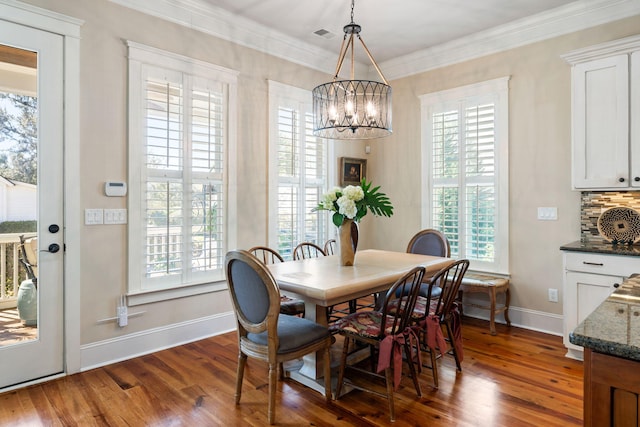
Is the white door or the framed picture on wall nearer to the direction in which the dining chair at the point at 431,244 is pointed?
the white door

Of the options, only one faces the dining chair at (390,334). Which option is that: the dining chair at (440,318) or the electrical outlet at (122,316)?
the electrical outlet

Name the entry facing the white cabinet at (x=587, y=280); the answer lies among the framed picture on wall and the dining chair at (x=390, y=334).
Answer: the framed picture on wall

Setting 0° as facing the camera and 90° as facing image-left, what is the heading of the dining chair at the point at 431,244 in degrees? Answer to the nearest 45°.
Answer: approximately 45°

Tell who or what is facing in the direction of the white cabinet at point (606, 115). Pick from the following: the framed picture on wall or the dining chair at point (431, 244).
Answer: the framed picture on wall

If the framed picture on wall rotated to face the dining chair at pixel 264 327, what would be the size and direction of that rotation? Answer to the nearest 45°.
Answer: approximately 45° to its right

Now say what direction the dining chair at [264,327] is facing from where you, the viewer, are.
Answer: facing away from the viewer and to the right of the viewer

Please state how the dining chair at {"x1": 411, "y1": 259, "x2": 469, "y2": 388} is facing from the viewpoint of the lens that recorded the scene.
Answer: facing away from the viewer and to the left of the viewer

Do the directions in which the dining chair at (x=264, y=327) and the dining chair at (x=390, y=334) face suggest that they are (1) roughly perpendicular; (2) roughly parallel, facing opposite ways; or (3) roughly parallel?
roughly perpendicular

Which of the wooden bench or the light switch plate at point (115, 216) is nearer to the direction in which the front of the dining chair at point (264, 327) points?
the wooden bench
